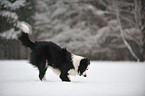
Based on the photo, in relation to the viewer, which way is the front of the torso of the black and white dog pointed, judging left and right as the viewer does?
facing to the right of the viewer
